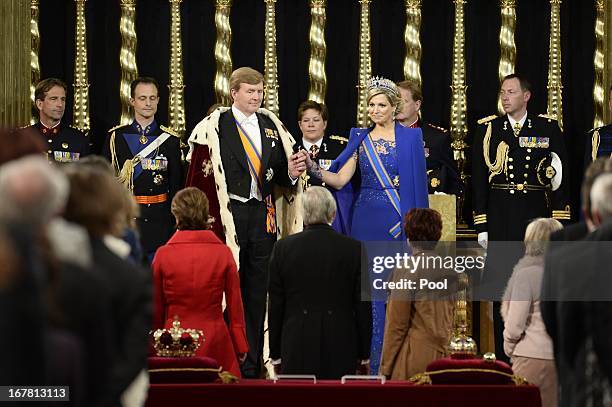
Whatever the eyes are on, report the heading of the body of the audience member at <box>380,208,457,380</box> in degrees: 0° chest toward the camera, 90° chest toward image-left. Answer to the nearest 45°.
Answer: approximately 180°

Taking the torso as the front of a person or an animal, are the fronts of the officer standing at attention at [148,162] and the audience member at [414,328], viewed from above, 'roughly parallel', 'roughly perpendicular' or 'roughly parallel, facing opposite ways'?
roughly parallel, facing opposite ways

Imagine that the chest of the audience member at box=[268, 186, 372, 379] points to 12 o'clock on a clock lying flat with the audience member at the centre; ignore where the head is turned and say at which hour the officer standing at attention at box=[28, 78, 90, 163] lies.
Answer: The officer standing at attention is roughly at 11 o'clock from the audience member.

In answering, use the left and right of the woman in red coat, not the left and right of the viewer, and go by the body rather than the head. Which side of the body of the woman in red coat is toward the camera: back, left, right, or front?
back

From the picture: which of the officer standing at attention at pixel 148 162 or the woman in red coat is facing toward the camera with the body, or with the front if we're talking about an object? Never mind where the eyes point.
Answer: the officer standing at attention

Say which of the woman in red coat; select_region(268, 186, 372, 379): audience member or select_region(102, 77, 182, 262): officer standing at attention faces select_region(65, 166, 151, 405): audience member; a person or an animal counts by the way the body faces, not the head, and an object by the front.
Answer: the officer standing at attention

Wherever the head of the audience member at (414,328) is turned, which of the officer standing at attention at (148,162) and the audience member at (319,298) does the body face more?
the officer standing at attention

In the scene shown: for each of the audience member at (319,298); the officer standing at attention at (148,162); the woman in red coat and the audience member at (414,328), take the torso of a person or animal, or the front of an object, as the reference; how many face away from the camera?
3

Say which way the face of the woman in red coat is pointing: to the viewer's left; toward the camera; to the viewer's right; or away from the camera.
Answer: away from the camera

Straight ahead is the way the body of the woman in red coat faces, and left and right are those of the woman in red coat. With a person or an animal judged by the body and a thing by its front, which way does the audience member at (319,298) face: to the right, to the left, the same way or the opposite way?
the same way

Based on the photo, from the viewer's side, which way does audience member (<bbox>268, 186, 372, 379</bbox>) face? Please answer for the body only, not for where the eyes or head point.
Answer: away from the camera

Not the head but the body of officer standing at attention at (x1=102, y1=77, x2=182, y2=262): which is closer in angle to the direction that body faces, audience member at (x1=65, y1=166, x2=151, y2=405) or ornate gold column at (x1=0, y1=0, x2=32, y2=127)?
the audience member

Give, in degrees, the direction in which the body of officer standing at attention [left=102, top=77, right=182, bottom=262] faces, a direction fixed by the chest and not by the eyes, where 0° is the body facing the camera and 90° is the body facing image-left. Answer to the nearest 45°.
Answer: approximately 0°

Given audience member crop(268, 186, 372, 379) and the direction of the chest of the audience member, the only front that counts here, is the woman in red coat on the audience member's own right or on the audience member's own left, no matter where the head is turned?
on the audience member's own left

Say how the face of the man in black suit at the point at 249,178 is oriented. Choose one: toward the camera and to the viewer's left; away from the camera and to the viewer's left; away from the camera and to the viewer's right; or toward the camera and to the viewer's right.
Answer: toward the camera and to the viewer's right

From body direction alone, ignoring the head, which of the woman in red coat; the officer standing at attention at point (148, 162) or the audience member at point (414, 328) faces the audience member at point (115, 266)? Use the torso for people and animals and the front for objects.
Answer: the officer standing at attention

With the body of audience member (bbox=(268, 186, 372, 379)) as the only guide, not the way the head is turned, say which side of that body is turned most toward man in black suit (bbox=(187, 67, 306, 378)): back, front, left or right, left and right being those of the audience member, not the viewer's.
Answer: front

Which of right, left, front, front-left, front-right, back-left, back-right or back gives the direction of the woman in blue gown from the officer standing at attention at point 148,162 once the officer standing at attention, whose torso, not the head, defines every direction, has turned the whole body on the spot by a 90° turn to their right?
back-left
